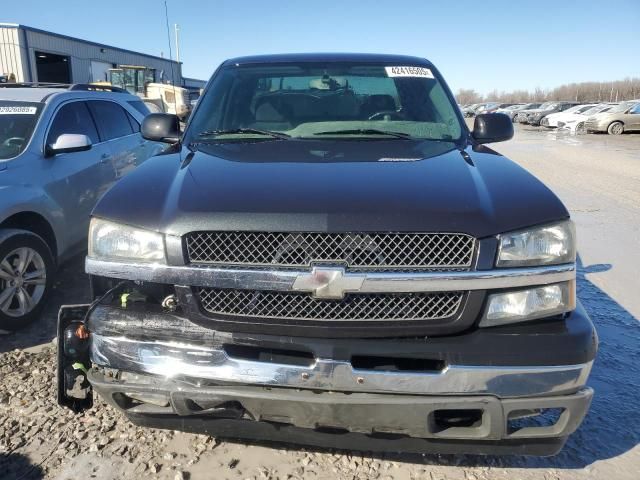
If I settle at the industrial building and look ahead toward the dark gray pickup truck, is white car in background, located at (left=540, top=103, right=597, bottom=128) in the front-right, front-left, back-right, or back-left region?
front-left

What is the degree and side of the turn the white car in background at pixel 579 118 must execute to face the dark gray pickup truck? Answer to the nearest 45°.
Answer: approximately 45° to its left

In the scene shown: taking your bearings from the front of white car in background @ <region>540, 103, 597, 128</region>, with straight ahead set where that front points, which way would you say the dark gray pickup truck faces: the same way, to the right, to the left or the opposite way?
to the left

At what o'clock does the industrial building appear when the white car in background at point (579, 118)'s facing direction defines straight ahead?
The industrial building is roughly at 1 o'clock from the white car in background.

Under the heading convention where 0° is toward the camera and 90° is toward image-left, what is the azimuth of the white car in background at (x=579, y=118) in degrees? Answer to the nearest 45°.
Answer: approximately 45°

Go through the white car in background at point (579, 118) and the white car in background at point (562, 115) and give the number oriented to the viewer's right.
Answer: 0

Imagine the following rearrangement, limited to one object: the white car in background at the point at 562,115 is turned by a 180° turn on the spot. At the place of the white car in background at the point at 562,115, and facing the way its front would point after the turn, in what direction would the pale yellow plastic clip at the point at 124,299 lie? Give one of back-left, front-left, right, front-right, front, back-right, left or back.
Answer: back-right

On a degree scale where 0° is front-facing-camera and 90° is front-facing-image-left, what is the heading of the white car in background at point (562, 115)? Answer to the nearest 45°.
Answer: approximately 45°

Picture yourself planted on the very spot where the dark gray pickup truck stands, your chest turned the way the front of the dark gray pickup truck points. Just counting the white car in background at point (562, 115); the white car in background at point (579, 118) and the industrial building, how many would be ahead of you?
0

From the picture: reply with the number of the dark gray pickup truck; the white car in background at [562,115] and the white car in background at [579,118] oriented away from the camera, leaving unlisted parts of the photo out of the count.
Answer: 0

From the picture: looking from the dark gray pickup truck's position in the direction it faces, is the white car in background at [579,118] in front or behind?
behind

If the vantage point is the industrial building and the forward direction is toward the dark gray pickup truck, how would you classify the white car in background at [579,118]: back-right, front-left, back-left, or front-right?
front-left

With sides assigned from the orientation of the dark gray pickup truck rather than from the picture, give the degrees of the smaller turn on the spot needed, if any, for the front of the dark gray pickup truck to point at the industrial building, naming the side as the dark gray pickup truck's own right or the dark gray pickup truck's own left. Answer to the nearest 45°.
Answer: approximately 135° to the dark gray pickup truck's own right

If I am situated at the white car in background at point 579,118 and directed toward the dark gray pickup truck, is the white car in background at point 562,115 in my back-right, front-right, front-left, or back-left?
back-right

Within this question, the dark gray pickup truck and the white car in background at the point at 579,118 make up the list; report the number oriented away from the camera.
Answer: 0

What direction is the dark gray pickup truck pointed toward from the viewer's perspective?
toward the camera

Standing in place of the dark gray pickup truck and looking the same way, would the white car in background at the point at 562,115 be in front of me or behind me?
behind
